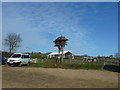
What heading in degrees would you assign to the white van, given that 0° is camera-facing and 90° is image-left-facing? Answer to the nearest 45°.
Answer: approximately 45°
